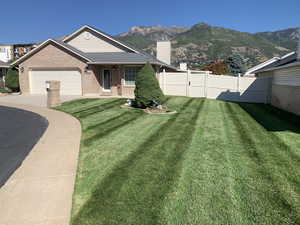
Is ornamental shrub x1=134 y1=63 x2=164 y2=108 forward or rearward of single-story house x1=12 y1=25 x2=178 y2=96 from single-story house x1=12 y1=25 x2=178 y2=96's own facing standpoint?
forward

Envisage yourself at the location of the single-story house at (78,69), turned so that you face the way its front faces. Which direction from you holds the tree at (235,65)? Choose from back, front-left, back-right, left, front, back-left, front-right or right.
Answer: back-left

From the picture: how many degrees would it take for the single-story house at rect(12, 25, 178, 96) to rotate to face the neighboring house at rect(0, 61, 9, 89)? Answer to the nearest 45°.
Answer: approximately 135° to its right

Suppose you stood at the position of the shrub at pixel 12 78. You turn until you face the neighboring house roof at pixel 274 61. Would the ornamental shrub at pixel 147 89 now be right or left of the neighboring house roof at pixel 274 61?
right

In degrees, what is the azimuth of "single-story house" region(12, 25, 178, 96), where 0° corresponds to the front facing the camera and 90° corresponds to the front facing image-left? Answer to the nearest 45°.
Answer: approximately 0°

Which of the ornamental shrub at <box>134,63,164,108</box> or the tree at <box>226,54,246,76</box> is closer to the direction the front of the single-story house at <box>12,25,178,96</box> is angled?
the ornamental shrub

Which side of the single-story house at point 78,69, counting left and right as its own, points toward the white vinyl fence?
left

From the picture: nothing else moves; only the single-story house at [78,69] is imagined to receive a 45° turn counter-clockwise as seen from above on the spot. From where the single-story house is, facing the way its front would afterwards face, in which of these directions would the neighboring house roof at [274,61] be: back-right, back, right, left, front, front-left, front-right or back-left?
front-left

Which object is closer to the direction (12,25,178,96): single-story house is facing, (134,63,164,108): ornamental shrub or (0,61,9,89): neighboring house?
the ornamental shrub
